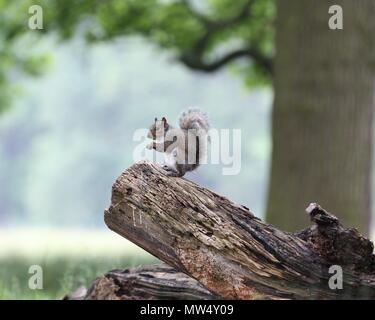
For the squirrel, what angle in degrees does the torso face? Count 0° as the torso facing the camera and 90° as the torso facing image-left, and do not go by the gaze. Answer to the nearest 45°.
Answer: approximately 90°

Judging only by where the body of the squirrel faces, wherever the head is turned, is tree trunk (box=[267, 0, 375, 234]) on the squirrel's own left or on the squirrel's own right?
on the squirrel's own right
